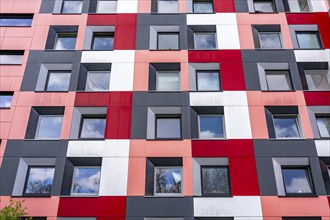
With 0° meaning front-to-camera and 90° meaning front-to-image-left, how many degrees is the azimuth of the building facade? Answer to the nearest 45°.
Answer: approximately 0°
